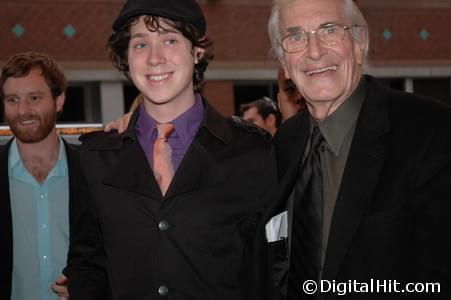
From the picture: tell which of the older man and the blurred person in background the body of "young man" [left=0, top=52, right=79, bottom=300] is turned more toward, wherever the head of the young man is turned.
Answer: the older man

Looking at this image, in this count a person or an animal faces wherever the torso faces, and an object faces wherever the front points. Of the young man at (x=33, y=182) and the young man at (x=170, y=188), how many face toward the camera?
2

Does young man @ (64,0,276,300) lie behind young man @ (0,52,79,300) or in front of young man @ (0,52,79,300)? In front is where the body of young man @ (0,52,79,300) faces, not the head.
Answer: in front

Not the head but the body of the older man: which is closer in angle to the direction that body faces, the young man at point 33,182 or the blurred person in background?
the young man

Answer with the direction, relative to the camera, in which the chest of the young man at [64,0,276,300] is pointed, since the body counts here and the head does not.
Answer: toward the camera

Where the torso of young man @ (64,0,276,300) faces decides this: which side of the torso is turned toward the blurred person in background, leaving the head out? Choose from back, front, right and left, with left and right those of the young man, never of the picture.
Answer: back

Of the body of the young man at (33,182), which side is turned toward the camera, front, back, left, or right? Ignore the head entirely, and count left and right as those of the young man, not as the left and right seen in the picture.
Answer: front

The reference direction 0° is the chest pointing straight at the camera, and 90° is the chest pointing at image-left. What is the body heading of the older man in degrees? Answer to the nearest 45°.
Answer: approximately 45°

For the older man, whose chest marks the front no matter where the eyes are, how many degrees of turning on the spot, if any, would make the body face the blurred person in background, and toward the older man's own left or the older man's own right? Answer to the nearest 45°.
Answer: approximately 135° to the older man's own right
